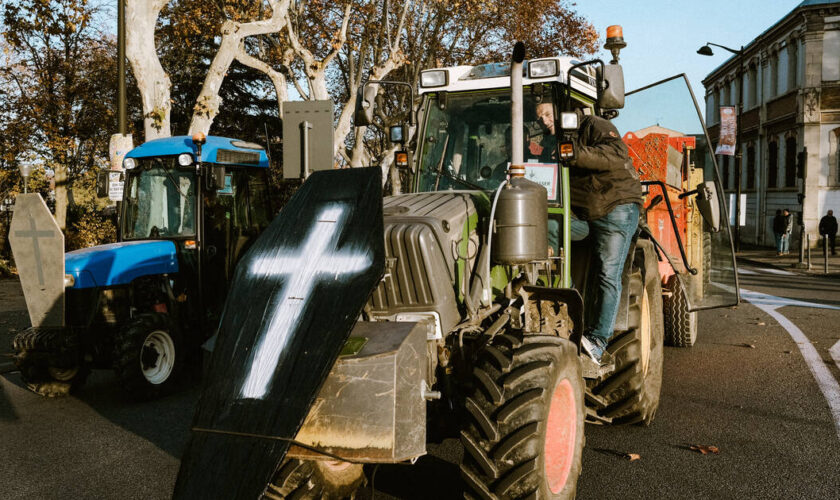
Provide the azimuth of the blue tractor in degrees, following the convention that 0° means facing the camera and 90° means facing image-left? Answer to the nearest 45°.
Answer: approximately 45°

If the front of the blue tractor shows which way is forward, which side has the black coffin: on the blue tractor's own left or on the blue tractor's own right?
on the blue tractor's own left

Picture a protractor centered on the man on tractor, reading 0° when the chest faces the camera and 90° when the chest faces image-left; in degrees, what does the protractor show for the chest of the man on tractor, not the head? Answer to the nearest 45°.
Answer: approximately 90°

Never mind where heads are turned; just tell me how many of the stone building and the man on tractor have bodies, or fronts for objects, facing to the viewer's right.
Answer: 0

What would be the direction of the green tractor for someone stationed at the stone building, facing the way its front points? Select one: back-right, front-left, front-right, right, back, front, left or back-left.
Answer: front-left

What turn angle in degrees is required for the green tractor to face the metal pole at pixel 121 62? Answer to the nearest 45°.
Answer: approximately 90° to its right

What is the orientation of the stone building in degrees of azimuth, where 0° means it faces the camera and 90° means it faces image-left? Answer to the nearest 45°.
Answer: approximately 45°

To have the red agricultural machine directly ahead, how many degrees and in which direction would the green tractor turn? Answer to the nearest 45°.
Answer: approximately 180°

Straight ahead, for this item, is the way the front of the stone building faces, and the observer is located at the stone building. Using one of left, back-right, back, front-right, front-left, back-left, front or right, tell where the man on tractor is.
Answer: front-left

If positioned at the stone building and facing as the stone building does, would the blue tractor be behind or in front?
in front

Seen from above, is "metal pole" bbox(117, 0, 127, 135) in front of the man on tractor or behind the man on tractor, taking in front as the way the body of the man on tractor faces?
in front
